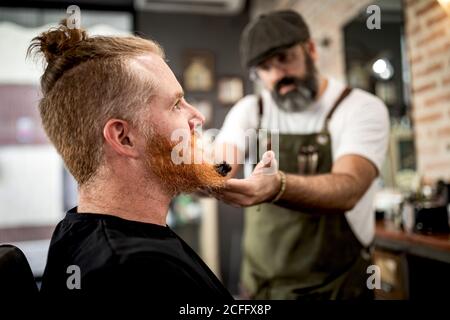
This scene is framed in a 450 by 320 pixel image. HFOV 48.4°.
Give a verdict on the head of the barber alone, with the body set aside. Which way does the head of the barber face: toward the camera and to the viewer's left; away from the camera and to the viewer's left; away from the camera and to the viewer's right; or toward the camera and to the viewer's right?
toward the camera and to the viewer's left

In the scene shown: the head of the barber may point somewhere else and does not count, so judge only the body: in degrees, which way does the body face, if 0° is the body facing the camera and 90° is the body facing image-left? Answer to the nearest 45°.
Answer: approximately 45°

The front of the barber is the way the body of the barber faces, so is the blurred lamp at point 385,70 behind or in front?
behind
